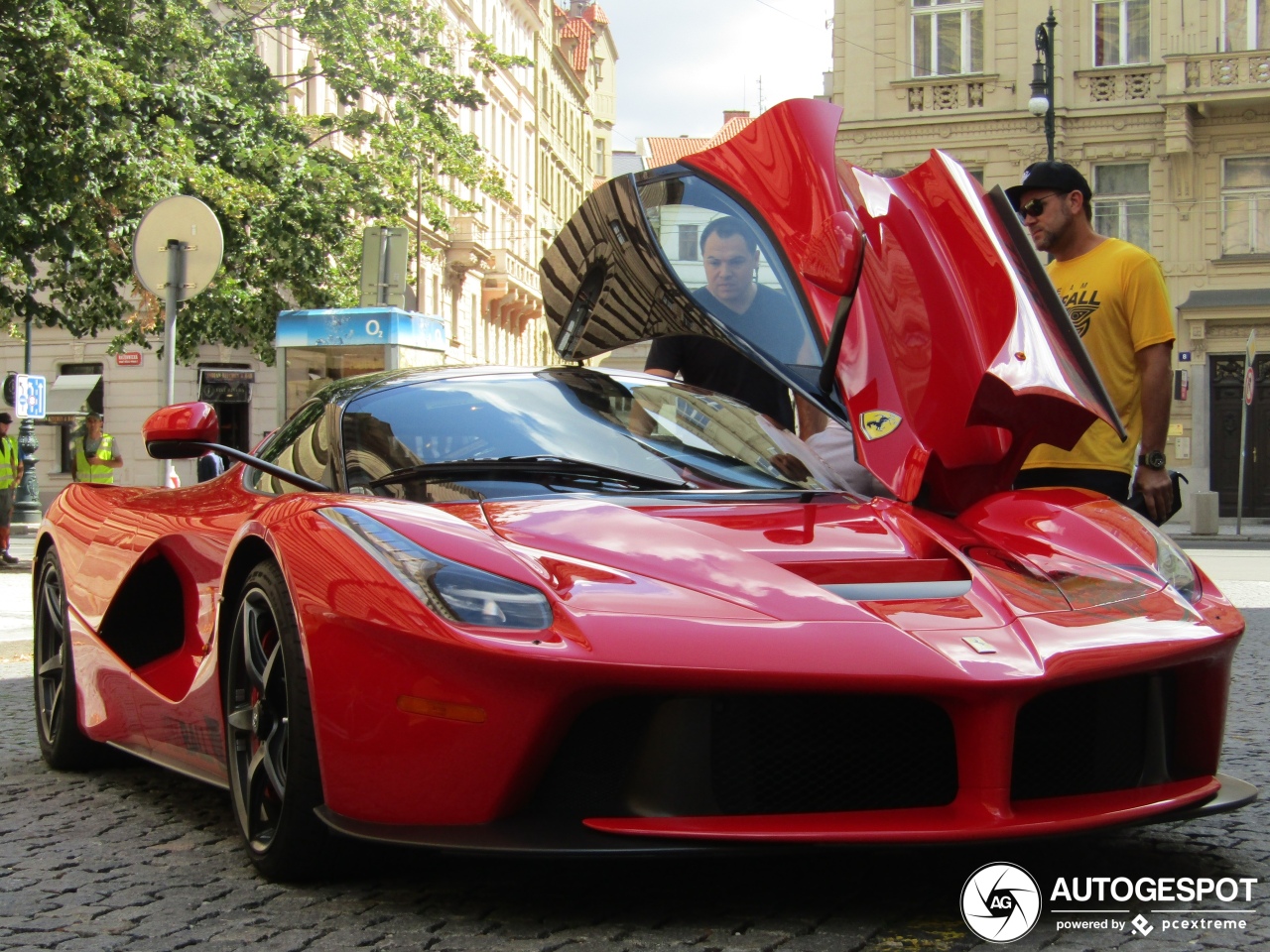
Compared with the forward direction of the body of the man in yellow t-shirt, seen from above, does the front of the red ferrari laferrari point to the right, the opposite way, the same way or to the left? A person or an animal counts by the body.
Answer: to the left

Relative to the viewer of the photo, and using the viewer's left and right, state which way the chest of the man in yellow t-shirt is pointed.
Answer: facing the viewer and to the left of the viewer

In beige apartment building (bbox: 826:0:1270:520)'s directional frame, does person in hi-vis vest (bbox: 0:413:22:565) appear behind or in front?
in front

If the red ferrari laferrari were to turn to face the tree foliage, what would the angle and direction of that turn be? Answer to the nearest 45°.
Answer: approximately 135° to its left

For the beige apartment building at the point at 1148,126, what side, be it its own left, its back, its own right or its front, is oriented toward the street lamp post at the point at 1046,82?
front

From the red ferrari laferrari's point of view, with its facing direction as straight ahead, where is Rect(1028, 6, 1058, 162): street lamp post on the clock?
The street lamp post is roughly at 8 o'clock from the red ferrari laferrari.

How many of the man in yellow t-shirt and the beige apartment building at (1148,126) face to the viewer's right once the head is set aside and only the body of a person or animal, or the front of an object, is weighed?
0

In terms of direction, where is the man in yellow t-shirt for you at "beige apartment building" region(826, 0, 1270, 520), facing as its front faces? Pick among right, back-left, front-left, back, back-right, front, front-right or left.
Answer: front

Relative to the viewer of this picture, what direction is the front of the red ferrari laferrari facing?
facing the viewer and to the right of the viewer

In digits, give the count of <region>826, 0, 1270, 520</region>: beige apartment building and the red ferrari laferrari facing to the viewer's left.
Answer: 0

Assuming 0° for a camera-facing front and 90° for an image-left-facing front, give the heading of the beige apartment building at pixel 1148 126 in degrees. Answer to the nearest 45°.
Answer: approximately 0°

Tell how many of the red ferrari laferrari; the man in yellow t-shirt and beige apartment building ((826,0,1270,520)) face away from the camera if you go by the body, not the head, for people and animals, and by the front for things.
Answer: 0

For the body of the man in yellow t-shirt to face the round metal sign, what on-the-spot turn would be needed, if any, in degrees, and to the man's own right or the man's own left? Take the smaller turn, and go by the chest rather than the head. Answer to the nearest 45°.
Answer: approximately 90° to the man's own right
